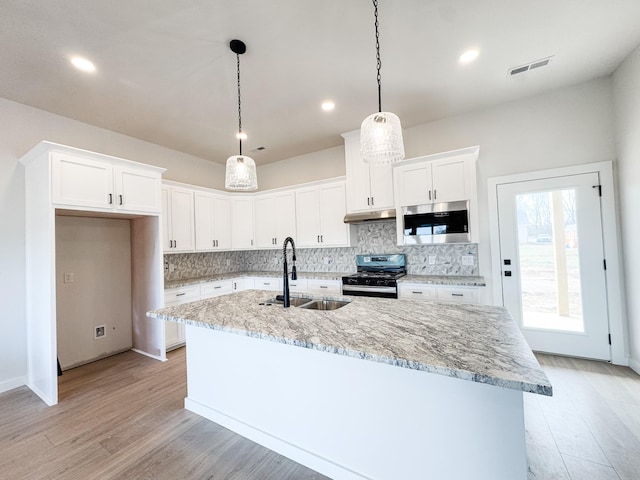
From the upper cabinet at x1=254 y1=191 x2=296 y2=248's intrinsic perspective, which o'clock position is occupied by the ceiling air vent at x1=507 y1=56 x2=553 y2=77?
The ceiling air vent is roughly at 9 o'clock from the upper cabinet.

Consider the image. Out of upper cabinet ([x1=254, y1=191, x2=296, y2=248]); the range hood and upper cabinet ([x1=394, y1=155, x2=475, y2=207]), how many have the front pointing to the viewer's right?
0

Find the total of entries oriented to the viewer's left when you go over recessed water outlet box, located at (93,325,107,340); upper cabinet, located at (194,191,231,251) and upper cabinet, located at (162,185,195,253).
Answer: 0

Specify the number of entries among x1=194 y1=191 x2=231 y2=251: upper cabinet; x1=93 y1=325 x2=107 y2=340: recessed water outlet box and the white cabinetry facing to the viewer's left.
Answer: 0

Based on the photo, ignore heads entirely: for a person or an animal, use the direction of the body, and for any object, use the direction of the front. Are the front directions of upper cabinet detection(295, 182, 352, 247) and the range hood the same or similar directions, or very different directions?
same or similar directions

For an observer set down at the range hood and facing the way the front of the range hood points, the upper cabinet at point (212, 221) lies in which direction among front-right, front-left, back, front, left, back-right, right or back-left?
front-right

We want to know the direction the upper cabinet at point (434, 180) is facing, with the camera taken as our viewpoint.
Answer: facing the viewer and to the left of the viewer

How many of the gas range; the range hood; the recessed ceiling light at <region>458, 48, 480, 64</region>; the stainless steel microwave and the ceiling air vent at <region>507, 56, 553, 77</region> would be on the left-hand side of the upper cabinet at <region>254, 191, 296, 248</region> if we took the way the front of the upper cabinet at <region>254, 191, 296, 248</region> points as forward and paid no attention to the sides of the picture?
5

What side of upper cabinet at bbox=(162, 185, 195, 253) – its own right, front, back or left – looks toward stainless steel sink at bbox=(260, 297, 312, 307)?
front

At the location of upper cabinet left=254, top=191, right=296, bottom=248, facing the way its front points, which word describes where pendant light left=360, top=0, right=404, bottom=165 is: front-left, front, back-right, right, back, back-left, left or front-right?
front-left

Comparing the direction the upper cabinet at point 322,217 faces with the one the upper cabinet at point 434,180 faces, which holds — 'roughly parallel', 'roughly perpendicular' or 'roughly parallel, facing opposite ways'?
roughly parallel

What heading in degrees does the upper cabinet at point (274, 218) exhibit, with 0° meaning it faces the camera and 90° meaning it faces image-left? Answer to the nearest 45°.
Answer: approximately 45°

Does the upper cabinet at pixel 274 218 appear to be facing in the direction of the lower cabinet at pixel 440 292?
no

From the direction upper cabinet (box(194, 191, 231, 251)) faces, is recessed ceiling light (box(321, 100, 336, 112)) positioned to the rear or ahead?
ahead
